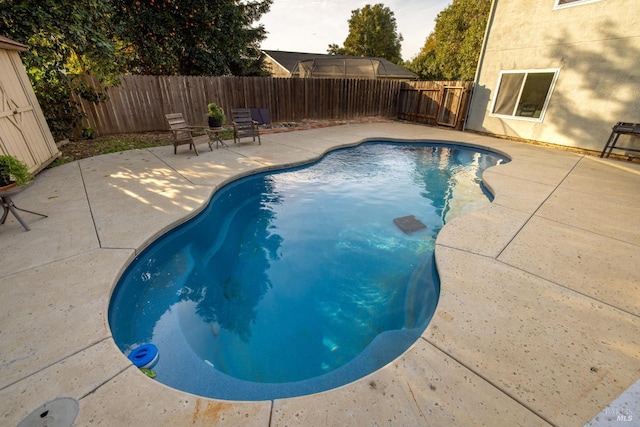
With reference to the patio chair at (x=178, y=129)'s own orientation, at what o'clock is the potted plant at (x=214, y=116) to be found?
The potted plant is roughly at 10 o'clock from the patio chair.

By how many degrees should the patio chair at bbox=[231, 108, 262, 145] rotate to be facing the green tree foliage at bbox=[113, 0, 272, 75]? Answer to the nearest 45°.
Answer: approximately 135° to its left

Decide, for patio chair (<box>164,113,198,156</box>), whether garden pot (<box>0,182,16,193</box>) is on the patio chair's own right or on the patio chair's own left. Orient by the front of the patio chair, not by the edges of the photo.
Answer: on the patio chair's own right

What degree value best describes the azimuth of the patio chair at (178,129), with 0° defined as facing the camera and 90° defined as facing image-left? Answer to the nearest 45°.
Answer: approximately 315°

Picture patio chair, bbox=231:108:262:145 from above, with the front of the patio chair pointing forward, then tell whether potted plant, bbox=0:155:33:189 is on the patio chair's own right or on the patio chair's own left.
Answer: on the patio chair's own right

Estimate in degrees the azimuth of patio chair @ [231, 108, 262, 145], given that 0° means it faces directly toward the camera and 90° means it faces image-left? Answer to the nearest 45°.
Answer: approximately 315°

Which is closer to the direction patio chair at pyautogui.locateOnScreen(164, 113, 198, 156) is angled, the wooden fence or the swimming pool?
the swimming pool

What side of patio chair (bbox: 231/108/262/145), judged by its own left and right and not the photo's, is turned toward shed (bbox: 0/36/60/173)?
right

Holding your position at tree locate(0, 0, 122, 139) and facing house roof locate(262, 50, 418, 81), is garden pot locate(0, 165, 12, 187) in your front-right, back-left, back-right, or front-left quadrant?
back-right

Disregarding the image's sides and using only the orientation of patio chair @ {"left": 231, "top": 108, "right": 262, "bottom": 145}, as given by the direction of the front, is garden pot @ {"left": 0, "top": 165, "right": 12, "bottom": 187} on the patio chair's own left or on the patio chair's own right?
on the patio chair's own right

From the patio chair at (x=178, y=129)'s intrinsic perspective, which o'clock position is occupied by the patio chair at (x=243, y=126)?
the patio chair at (x=243, y=126) is roughly at 10 o'clock from the patio chair at (x=178, y=129).
